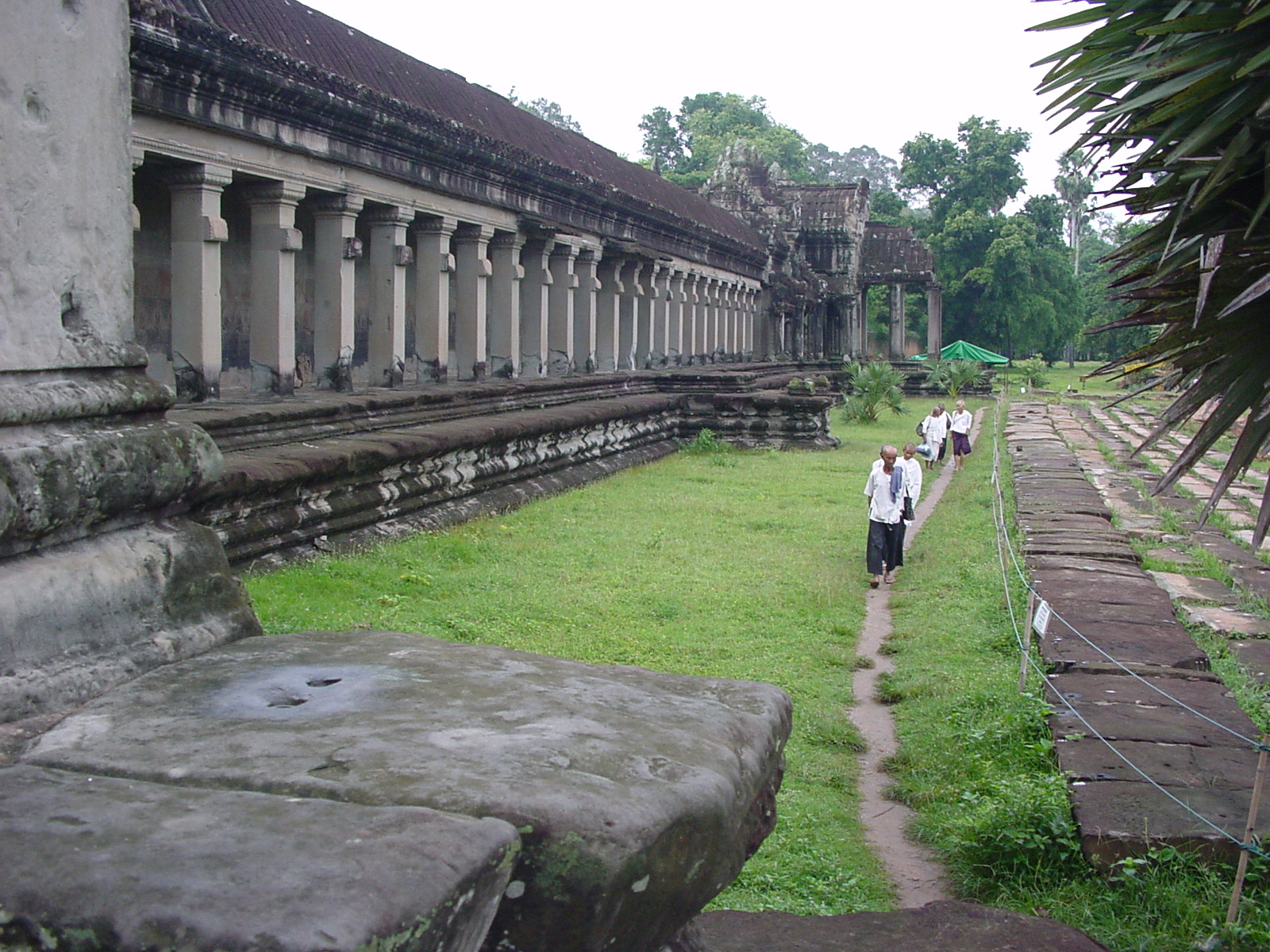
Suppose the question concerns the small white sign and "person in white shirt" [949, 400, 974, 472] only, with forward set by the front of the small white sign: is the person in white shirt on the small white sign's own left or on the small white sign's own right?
on the small white sign's own right

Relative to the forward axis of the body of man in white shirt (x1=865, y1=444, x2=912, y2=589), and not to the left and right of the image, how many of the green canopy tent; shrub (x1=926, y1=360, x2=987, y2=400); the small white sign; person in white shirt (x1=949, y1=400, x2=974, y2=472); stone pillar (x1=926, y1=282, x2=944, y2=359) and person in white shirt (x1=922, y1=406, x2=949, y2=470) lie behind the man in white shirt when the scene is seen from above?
5

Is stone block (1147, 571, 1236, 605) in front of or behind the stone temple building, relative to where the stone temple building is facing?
in front

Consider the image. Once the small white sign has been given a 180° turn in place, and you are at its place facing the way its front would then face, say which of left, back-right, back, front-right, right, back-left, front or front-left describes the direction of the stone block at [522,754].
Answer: back-right

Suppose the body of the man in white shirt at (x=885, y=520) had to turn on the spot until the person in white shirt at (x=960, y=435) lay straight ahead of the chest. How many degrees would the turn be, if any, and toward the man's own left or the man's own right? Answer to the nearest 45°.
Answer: approximately 180°

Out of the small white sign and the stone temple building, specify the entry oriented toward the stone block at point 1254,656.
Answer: the stone temple building

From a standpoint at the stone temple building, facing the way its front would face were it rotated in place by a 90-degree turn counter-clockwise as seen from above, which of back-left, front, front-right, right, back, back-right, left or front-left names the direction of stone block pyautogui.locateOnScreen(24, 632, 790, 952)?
back-right

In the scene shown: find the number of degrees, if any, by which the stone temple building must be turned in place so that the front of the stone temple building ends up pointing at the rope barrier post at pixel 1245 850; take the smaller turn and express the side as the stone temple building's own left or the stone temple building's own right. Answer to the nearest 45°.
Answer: approximately 45° to the stone temple building's own right

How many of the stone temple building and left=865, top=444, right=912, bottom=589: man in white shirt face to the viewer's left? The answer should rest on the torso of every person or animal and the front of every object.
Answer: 0

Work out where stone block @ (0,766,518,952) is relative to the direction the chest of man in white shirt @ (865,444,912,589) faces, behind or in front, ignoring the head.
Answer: in front

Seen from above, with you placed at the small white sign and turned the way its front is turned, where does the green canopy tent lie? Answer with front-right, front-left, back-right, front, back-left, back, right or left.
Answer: back-right

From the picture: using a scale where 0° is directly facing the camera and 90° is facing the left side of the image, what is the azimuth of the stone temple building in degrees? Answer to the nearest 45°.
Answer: approximately 315°

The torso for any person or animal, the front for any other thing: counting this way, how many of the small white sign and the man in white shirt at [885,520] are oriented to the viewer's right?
0

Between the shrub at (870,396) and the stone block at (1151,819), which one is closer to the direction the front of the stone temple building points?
the stone block
